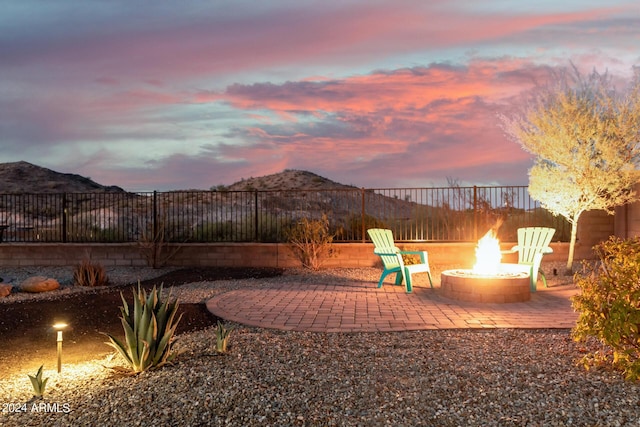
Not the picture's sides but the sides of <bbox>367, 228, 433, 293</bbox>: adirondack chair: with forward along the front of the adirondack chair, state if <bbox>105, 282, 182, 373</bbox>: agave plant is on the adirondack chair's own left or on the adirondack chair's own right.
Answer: on the adirondack chair's own right

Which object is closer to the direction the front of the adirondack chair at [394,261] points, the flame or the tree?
the flame

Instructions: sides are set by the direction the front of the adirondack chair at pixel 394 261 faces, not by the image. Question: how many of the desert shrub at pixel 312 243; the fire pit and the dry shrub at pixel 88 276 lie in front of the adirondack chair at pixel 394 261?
1

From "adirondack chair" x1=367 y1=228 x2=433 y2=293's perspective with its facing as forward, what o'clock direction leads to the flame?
The flame is roughly at 11 o'clock from the adirondack chair.

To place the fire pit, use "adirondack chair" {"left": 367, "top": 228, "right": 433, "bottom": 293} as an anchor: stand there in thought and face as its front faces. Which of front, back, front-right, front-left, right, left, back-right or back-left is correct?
front

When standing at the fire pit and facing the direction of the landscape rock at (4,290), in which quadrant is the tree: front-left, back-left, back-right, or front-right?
back-right

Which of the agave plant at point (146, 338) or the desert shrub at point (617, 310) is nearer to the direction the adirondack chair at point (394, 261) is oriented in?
the desert shrub

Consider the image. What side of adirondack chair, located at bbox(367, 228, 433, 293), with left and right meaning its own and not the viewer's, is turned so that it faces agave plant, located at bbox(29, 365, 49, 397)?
right

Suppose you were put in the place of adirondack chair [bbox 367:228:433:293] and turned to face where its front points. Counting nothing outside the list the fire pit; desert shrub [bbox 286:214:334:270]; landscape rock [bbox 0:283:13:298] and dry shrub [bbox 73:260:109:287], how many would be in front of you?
1

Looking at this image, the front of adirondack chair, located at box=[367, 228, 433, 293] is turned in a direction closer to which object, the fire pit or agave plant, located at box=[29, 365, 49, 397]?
the fire pit

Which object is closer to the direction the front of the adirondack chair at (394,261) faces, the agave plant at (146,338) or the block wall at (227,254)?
the agave plant

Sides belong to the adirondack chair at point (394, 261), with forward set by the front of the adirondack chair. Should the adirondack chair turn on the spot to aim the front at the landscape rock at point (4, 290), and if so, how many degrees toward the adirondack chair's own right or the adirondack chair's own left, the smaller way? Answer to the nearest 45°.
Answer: approximately 135° to the adirondack chair's own right

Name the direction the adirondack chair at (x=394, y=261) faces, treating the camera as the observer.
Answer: facing the viewer and to the right of the viewer

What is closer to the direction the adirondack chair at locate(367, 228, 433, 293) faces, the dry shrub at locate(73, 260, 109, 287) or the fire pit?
the fire pit

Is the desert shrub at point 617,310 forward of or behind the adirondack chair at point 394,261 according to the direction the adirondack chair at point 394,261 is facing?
forward

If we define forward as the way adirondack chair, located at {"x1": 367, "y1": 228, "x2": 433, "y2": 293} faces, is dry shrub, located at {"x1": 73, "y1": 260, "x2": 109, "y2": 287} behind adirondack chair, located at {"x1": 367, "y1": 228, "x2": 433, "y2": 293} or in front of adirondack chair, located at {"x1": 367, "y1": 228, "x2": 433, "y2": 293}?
behind

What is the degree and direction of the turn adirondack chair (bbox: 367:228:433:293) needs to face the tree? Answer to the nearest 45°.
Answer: approximately 90° to its left
